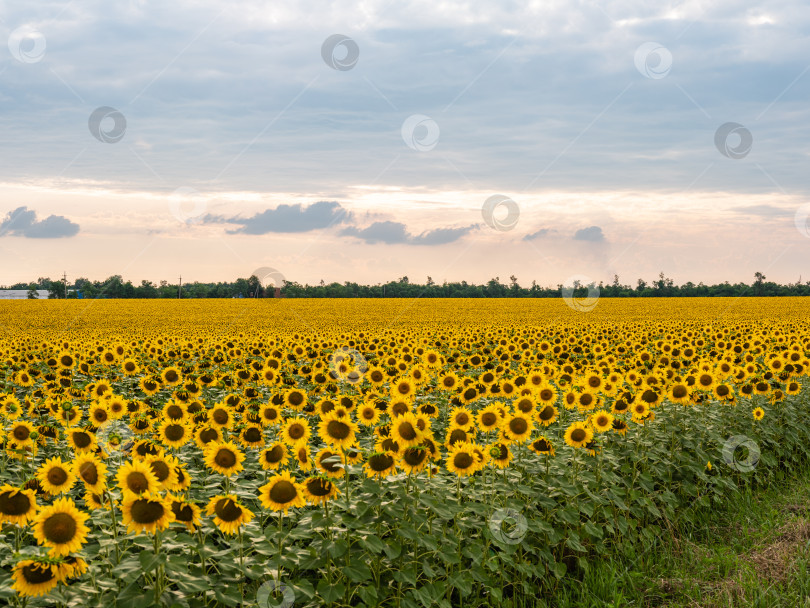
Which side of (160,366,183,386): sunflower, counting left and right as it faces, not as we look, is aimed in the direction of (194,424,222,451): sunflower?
front

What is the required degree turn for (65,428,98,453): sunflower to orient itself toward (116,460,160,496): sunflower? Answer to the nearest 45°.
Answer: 0° — it already faces it

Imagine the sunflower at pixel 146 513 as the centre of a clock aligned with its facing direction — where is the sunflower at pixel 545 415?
the sunflower at pixel 545 415 is roughly at 8 o'clock from the sunflower at pixel 146 513.

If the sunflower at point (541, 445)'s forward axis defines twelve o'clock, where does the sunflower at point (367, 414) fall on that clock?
the sunflower at point (367, 414) is roughly at 3 o'clock from the sunflower at point (541, 445).

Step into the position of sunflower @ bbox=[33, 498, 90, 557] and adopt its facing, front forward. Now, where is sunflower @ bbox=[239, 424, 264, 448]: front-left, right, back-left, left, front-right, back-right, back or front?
back-left

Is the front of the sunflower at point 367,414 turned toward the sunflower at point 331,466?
yes
